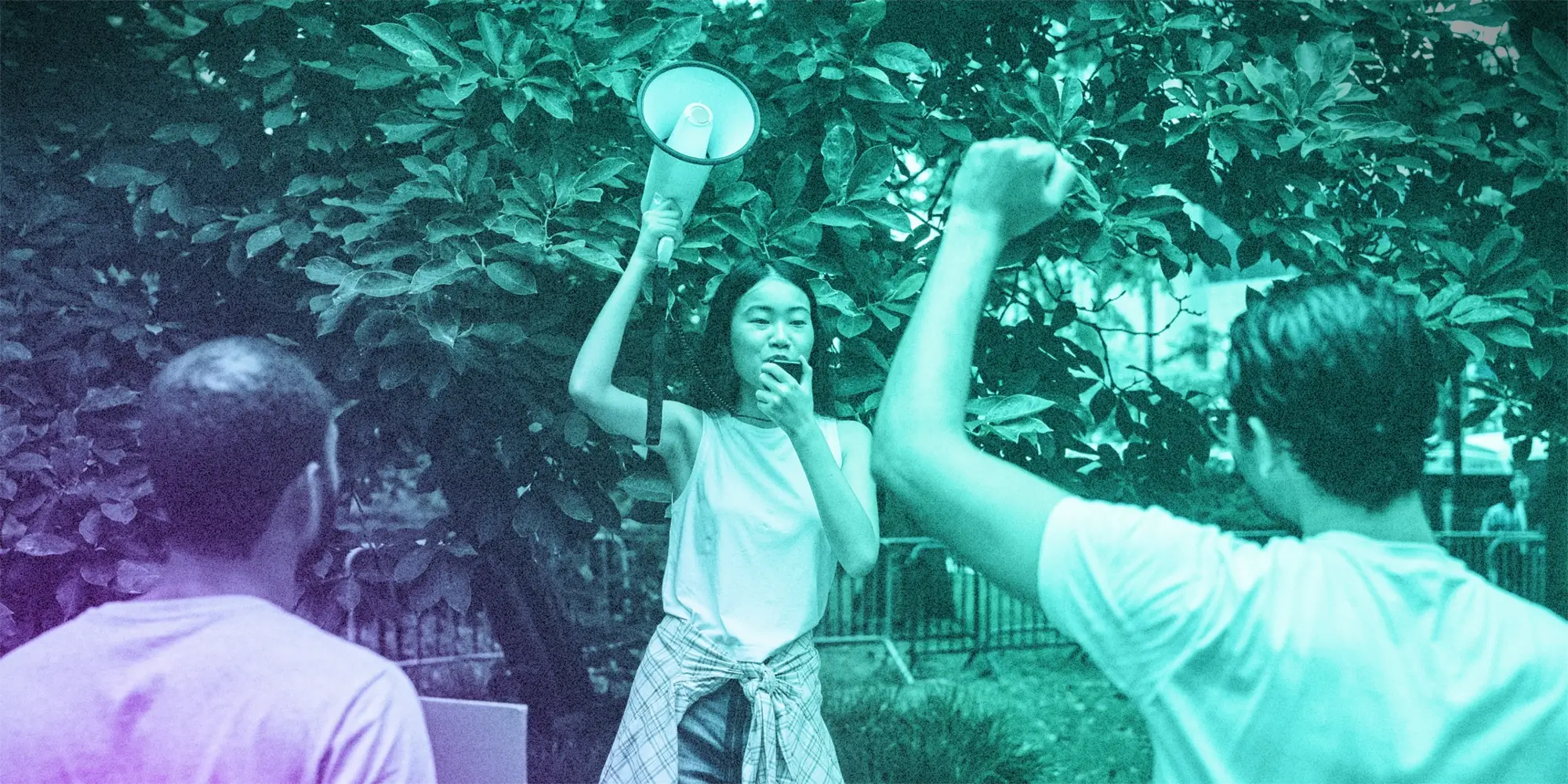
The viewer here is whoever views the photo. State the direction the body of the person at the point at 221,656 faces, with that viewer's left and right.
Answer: facing away from the viewer and to the right of the viewer

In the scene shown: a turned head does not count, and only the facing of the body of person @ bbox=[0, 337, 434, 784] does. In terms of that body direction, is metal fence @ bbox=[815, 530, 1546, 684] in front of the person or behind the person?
in front

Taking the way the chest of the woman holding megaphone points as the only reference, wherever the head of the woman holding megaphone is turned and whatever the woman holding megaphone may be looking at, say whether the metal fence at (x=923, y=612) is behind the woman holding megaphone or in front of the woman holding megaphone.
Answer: behind

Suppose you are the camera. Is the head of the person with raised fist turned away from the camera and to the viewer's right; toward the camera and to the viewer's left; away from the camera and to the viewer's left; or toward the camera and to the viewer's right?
away from the camera and to the viewer's left

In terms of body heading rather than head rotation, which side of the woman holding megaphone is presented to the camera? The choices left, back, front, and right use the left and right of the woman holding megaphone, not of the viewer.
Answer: front

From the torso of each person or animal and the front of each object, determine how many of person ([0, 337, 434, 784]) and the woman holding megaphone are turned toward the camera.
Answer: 1

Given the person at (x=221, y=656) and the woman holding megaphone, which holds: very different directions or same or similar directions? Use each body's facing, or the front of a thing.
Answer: very different directions

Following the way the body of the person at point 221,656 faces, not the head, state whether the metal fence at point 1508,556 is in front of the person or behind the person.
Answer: in front

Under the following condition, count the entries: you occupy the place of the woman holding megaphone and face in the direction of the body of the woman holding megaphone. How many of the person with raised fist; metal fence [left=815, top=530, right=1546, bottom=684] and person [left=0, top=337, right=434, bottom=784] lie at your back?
1

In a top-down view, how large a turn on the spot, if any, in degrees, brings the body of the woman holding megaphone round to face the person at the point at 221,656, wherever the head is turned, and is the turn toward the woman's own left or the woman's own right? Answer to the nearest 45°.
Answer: approximately 45° to the woman's own right

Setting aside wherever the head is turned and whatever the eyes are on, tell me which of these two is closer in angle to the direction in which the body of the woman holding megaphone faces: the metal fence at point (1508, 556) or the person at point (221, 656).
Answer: the person

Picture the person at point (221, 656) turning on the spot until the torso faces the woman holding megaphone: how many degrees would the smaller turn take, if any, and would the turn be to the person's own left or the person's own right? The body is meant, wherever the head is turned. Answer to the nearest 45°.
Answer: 0° — they already face them
